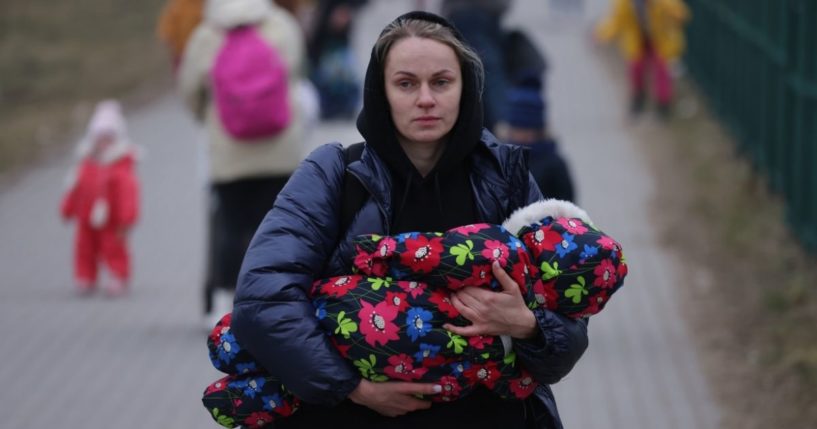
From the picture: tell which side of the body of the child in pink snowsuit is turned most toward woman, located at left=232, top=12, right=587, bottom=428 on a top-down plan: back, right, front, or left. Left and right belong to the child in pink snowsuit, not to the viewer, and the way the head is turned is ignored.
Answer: front

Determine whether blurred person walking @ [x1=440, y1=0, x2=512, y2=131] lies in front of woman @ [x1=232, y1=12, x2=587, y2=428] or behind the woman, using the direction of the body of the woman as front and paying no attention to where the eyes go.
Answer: behind

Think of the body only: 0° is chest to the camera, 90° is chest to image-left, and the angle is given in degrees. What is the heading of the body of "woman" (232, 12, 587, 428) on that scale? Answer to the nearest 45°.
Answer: approximately 0°

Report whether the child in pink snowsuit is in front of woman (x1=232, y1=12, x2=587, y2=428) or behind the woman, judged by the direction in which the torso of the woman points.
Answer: behind

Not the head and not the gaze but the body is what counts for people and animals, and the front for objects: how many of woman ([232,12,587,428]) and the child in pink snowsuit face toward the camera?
2

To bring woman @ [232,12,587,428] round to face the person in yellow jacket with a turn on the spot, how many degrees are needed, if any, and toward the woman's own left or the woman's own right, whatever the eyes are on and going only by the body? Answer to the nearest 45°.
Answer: approximately 180°
